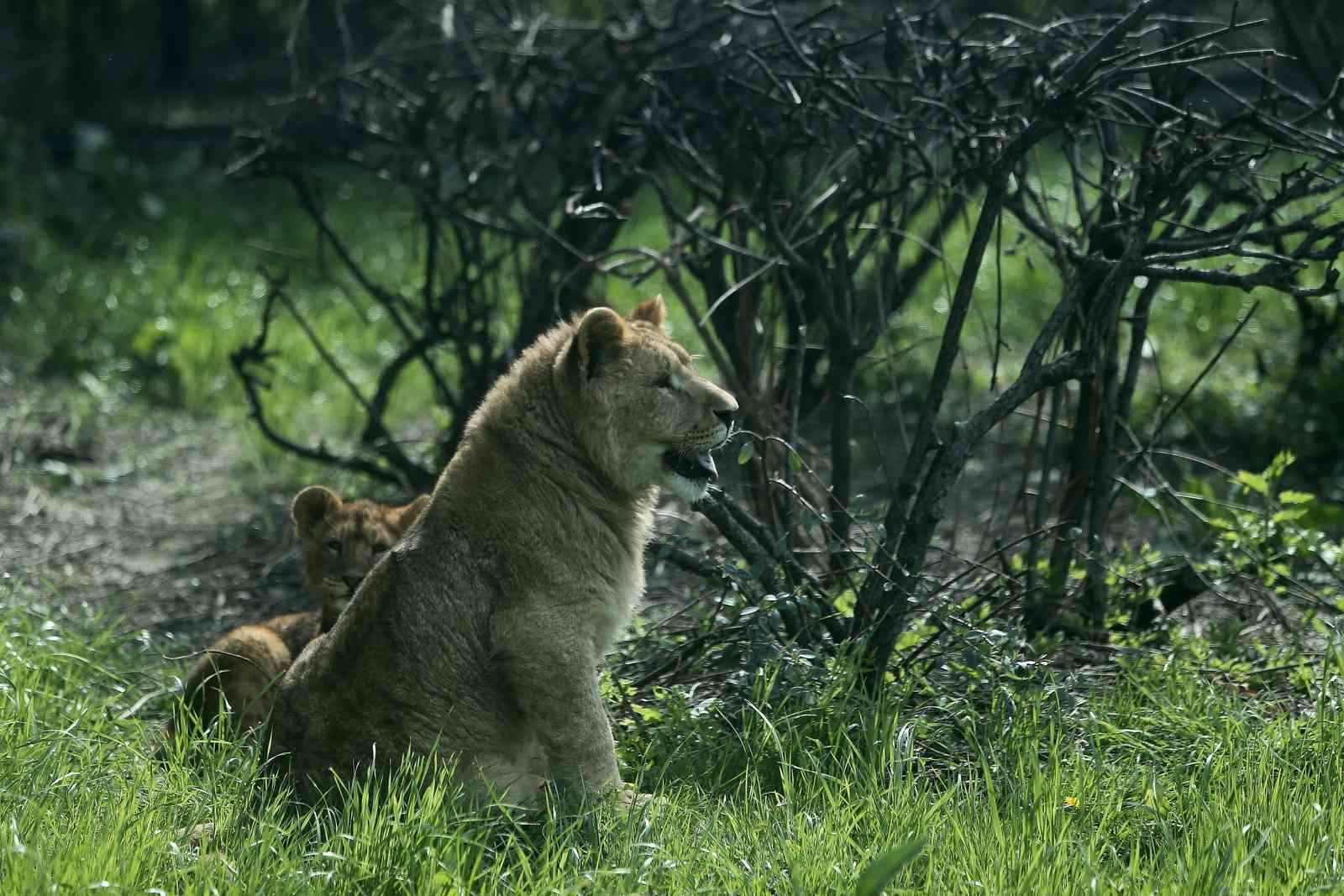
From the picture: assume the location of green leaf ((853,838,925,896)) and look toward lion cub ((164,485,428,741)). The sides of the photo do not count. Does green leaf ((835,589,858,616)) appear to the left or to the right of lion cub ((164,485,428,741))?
right

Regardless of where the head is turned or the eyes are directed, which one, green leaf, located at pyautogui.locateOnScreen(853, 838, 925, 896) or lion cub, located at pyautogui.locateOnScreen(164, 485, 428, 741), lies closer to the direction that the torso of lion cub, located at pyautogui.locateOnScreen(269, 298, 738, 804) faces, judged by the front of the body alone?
the green leaf

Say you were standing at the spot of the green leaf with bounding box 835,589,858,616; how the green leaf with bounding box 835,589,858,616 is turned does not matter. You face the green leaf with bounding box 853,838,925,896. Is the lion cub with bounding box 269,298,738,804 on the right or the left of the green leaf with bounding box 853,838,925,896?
right

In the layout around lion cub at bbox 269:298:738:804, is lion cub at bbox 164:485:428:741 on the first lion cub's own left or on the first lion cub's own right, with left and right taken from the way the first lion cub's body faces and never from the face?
on the first lion cub's own left

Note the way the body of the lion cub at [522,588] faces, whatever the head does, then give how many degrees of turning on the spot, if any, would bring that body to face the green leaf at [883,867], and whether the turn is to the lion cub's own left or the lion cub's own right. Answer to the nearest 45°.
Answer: approximately 45° to the lion cub's own right

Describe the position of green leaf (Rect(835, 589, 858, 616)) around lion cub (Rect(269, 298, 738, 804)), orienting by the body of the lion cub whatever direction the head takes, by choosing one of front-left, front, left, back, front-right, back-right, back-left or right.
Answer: front-left

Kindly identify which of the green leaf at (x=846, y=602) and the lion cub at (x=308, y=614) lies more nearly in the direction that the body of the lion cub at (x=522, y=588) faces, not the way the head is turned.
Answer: the green leaf

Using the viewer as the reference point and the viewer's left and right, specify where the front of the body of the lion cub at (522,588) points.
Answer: facing to the right of the viewer
